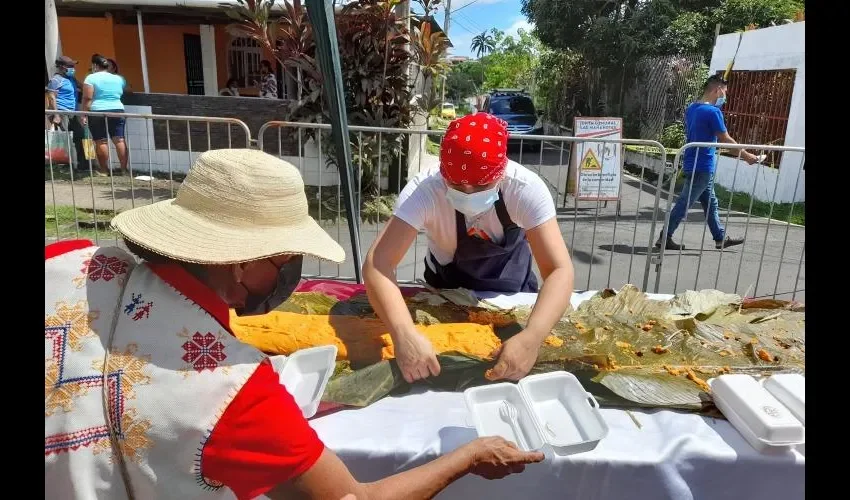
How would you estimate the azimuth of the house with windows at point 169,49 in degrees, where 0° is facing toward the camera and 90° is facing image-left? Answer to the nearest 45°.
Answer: approximately 0°

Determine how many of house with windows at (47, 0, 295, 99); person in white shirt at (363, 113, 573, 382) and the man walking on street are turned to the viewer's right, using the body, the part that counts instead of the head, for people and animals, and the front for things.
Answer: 1

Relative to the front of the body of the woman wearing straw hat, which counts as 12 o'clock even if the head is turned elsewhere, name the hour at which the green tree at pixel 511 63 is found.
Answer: The green tree is roughly at 11 o'clock from the woman wearing straw hat.

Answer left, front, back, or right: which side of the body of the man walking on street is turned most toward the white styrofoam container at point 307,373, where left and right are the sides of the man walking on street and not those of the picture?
right

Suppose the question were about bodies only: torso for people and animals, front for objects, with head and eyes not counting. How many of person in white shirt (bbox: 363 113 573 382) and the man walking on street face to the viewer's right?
1

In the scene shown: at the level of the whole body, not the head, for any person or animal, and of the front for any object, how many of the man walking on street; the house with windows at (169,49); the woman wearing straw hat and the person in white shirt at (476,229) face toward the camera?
2

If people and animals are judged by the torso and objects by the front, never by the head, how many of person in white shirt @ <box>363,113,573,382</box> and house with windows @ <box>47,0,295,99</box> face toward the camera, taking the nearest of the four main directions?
2

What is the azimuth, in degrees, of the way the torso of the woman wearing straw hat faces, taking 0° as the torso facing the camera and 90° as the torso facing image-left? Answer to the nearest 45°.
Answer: approximately 225°

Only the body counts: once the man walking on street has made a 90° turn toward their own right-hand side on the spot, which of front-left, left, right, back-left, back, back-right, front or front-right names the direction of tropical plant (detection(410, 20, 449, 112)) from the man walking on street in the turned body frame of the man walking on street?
right

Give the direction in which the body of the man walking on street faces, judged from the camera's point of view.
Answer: to the viewer's right

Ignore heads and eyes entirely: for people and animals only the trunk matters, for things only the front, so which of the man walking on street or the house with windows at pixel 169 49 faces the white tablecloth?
the house with windows

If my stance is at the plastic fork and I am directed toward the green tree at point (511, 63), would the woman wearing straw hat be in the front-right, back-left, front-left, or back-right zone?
back-left

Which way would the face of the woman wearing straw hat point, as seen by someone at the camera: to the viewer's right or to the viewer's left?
to the viewer's right
